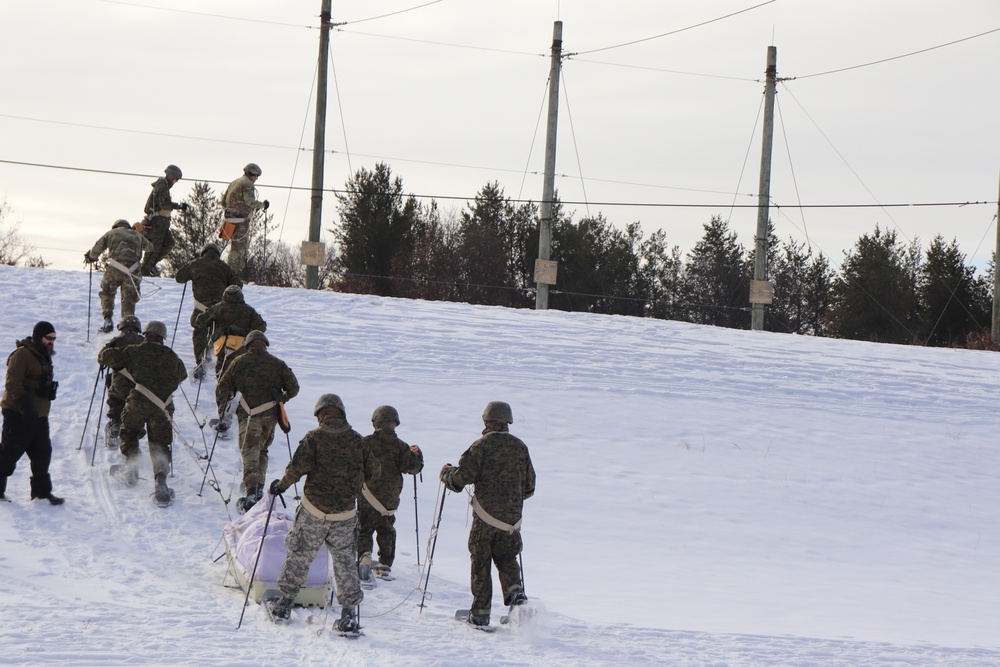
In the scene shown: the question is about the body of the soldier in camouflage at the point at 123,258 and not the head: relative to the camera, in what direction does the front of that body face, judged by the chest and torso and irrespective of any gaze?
away from the camera

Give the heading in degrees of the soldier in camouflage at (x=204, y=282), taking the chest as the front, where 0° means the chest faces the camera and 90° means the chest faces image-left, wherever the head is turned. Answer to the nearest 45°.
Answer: approximately 180°

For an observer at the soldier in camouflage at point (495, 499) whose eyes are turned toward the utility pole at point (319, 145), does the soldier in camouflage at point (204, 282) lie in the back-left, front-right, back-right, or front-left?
front-left

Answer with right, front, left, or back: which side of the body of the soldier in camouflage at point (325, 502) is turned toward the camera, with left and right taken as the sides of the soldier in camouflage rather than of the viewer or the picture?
back

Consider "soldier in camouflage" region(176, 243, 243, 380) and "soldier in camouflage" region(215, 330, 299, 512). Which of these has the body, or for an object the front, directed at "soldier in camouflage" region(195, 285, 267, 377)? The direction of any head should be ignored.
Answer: "soldier in camouflage" region(215, 330, 299, 512)

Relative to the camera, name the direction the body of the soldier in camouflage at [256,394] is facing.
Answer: away from the camera

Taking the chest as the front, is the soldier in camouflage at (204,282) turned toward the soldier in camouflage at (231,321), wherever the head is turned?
no

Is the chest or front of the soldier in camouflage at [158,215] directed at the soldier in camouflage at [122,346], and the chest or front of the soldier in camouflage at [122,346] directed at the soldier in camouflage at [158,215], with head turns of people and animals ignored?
no

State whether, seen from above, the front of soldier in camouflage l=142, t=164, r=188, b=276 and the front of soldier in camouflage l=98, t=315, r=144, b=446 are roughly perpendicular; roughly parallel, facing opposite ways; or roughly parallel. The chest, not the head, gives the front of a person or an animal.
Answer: roughly perpendicular

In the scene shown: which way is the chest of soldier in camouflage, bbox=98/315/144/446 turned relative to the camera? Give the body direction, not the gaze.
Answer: away from the camera

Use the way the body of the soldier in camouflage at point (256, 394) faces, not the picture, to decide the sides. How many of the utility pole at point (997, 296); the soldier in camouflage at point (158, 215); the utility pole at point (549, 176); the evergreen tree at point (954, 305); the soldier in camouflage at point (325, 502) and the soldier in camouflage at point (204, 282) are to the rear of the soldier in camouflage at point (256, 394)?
1

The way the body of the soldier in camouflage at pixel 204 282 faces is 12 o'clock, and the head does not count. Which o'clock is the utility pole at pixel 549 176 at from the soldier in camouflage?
The utility pole is roughly at 1 o'clock from the soldier in camouflage.

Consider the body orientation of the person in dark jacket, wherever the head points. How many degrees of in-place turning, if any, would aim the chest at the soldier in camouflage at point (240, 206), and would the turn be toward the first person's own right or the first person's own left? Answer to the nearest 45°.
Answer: approximately 45° to the first person's own left

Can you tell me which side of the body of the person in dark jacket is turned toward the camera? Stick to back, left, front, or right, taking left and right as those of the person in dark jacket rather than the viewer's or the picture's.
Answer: right

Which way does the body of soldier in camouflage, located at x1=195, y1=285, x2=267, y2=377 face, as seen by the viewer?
away from the camera

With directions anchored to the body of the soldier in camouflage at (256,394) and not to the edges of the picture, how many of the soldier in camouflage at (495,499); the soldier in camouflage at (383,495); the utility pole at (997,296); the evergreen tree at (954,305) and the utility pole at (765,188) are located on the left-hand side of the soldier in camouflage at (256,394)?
0

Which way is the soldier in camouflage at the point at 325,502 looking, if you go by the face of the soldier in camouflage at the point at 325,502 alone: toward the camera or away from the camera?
away from the camera

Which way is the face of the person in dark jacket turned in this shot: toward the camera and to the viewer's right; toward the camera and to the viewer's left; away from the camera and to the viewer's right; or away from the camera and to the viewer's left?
toward the camera and to the viewer's right

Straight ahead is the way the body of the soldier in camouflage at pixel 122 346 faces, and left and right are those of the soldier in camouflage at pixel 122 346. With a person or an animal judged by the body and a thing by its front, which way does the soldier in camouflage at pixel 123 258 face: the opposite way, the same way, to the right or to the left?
the same way
